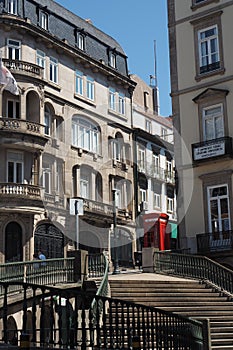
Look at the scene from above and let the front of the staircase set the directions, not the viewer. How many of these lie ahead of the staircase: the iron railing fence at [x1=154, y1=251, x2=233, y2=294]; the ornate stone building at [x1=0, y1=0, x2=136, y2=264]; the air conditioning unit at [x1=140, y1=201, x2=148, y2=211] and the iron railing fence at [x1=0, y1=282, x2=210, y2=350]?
1

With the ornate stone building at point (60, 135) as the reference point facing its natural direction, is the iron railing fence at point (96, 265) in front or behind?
in front

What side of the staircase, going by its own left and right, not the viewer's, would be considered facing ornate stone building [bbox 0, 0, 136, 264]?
back

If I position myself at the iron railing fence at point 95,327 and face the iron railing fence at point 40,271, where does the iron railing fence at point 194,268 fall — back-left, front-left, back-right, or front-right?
front-right

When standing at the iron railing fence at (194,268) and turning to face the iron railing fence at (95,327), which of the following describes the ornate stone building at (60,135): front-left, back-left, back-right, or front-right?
back-right

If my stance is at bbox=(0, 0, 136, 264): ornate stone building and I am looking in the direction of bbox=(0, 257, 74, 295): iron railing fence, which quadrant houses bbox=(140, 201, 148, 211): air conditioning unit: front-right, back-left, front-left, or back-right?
back-left

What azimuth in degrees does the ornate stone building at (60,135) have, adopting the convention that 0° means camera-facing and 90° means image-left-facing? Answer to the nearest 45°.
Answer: approximately 315°

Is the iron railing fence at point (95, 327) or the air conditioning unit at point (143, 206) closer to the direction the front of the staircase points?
the iron railing fence

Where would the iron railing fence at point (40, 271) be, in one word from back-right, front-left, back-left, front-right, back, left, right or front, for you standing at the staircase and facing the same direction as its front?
right

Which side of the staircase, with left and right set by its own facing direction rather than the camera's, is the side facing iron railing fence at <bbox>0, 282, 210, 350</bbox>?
front

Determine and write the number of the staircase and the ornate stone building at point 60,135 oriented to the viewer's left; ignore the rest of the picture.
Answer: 0

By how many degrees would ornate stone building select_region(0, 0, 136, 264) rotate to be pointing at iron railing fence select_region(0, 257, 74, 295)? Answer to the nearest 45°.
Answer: approximately 45° to its right

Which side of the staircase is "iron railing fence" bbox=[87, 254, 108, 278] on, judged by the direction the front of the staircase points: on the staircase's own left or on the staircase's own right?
on the staircase's own right

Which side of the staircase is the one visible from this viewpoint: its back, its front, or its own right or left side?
front
